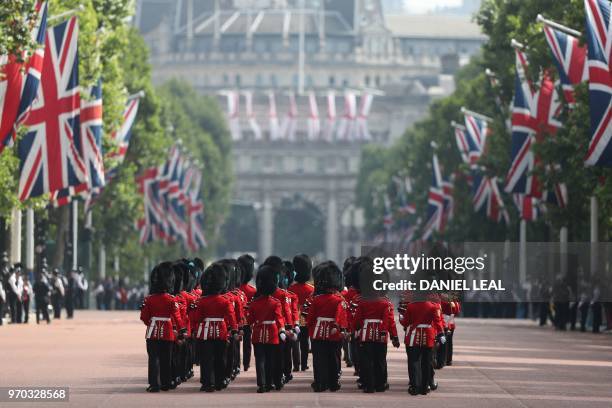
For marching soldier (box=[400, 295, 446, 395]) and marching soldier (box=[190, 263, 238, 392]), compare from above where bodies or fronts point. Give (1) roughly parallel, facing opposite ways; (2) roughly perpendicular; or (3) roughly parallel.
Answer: roughly parallel

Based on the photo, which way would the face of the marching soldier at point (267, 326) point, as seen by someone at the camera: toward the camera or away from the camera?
away from the camera

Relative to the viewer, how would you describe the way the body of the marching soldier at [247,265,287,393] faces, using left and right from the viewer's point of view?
facing away from the viewer

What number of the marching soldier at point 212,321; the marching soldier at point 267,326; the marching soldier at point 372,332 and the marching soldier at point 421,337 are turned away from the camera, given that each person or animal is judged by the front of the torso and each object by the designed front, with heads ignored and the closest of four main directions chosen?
4

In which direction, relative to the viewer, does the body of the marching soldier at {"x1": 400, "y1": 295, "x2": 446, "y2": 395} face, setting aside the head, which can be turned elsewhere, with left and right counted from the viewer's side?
facing away from the viewer

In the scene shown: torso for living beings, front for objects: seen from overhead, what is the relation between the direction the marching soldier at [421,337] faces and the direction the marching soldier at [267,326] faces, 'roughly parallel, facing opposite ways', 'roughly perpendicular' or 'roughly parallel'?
roughly parallel

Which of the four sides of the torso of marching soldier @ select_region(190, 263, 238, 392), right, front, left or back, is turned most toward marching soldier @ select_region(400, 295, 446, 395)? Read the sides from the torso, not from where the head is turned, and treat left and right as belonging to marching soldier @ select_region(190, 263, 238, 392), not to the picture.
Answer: right

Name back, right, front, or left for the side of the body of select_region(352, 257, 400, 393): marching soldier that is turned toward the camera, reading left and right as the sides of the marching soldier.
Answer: back

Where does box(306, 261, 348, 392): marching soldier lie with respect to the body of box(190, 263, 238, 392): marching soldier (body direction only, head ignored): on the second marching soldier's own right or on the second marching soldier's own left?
on the second marching soldier's own right

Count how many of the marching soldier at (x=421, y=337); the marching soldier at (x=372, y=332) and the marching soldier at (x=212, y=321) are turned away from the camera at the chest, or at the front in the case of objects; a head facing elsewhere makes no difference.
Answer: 3

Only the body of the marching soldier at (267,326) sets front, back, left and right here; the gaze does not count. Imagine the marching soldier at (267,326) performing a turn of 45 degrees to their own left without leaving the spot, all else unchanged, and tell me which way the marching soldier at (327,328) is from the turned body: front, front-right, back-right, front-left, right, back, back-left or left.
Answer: back-right
